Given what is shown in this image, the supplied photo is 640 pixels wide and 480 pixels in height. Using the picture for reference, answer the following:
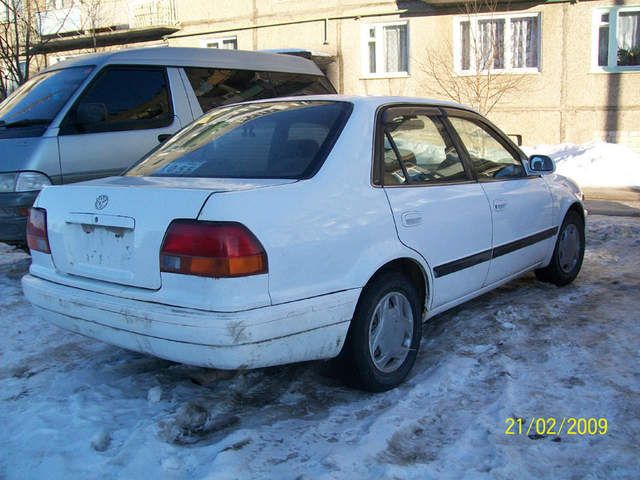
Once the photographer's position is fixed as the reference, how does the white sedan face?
facing away from the viewer and to the right of the viewer

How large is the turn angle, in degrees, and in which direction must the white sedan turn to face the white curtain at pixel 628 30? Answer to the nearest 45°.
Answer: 0° — it already faces it

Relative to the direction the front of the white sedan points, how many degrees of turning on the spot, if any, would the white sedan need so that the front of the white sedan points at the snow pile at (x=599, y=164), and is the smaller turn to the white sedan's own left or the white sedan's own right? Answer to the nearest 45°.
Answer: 0° — it already faces it

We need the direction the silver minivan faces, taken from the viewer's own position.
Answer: facing the viewer and to the left of the viewer

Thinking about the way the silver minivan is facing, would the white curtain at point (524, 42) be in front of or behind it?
behind

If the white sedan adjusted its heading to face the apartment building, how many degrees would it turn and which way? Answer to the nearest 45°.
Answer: approximately 45° to its left

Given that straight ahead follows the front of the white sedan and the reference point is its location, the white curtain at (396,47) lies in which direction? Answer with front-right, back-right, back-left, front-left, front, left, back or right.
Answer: front-left

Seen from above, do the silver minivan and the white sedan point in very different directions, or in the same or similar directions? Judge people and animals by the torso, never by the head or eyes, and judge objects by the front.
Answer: very different directions

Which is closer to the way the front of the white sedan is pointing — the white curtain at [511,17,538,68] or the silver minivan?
the white curtain

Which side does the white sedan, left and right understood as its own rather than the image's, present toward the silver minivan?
left
